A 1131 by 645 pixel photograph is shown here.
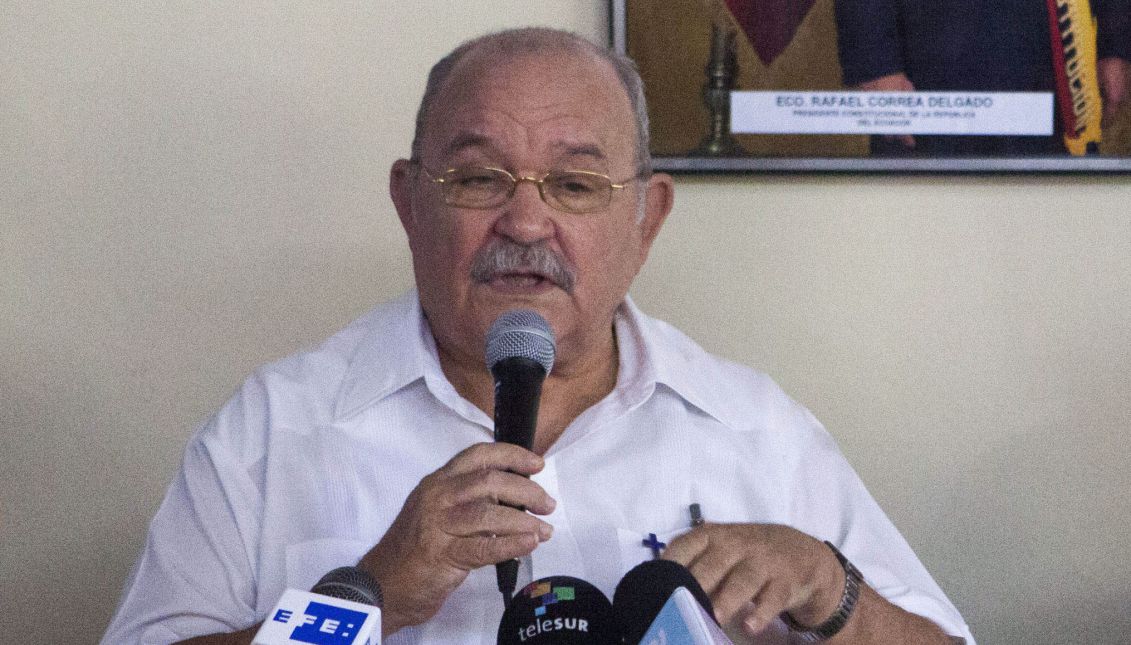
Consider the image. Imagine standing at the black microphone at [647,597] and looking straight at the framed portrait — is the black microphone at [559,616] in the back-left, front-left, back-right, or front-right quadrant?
back-left

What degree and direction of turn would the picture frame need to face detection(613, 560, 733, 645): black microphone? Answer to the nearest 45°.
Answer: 0° — it already faces it

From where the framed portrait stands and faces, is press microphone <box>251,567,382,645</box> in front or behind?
in front

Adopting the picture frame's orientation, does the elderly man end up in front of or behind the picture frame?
in front

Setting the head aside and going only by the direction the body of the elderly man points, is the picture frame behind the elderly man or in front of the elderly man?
behind

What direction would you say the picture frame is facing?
toward the camera

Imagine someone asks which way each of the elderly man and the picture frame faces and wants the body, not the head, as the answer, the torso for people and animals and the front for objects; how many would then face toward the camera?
2

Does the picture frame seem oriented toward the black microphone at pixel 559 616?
yes

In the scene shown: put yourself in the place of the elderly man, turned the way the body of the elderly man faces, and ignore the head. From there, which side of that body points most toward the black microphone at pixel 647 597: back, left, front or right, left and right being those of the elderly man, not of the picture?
front

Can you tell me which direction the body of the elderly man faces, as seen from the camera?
toward the camera
